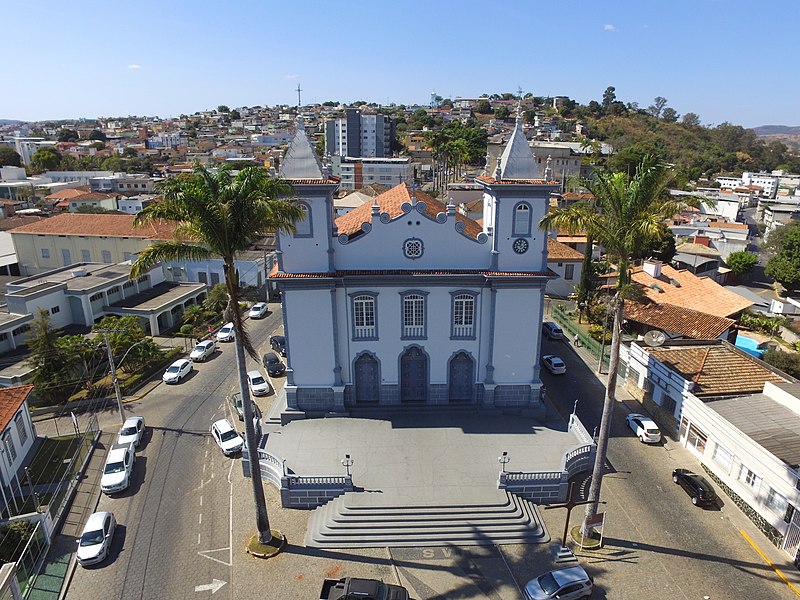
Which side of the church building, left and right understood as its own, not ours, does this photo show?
front

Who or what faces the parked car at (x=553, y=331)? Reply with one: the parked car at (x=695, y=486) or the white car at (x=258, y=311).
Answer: the parked car at (x=695, y=486)

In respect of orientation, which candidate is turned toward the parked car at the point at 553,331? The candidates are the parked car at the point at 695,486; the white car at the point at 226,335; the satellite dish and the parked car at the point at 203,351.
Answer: the parked car at the point at 695,486

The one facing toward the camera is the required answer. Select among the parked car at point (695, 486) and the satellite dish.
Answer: the satellite dish

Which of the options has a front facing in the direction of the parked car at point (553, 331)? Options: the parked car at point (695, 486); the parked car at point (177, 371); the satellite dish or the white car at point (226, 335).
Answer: the parked car at point (695, 486)

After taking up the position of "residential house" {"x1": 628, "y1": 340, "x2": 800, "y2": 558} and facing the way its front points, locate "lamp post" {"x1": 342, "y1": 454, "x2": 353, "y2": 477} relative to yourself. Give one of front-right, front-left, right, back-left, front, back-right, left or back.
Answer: front

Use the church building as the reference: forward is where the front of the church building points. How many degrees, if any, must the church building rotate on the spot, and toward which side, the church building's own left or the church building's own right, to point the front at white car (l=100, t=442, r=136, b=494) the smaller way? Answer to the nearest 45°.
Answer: approximately 90° to the church building's own right

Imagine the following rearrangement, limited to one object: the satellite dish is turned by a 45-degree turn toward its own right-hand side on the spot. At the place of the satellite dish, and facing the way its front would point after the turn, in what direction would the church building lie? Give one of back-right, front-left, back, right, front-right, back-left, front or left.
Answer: front

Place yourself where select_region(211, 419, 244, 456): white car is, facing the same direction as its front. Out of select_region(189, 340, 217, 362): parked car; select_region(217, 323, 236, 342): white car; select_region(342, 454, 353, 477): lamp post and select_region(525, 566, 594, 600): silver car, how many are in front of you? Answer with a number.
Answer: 2

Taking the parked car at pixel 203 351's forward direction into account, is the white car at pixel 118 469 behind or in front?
in front

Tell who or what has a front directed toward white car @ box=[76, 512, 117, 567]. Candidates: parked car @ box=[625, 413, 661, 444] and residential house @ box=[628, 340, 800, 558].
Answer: the residential house

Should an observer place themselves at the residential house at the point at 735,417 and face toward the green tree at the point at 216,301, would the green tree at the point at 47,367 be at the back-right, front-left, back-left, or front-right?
front-left

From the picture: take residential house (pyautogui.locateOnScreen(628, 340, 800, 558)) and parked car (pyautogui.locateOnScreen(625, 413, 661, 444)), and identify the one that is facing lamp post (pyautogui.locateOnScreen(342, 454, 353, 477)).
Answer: the residential house
